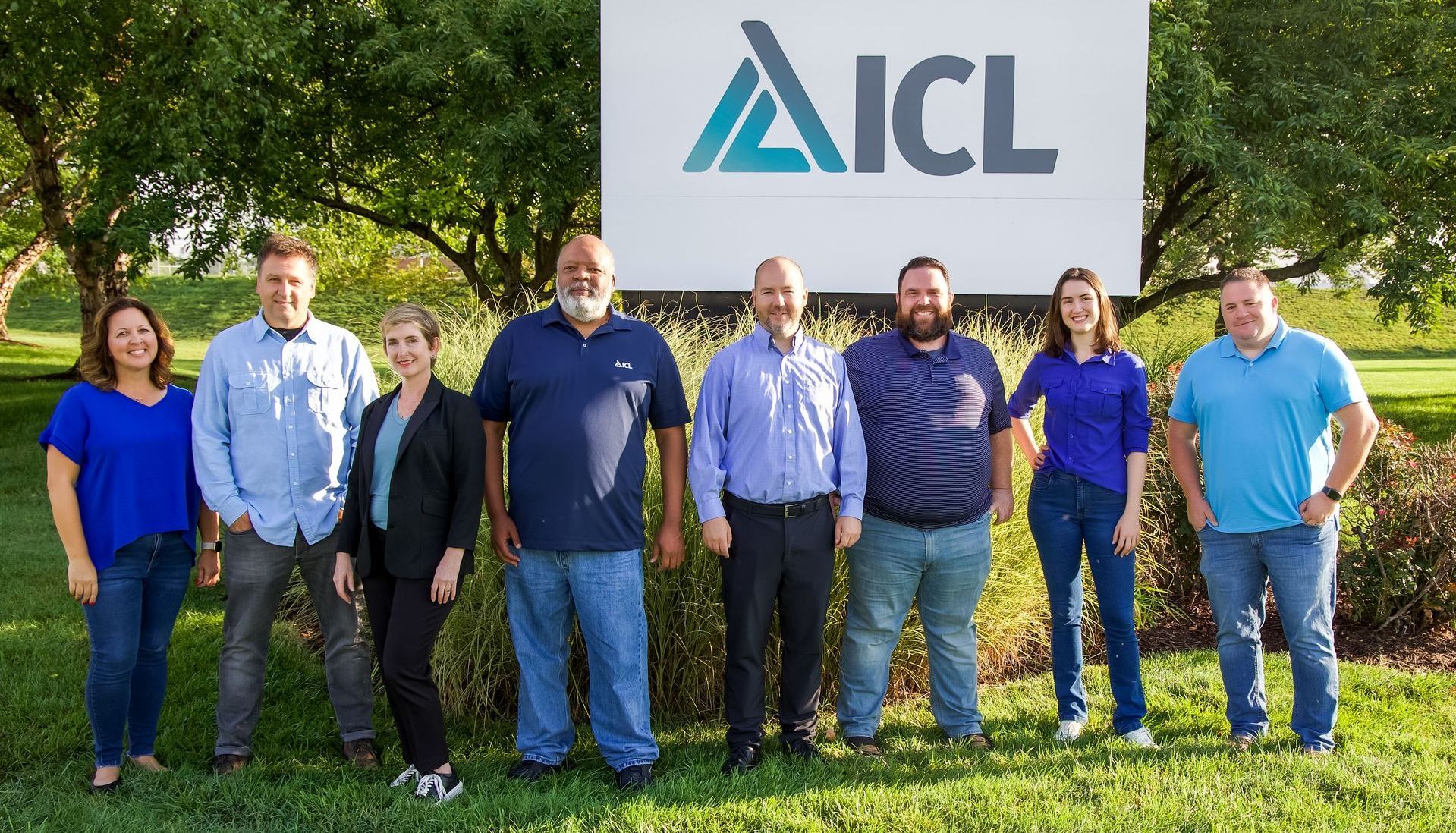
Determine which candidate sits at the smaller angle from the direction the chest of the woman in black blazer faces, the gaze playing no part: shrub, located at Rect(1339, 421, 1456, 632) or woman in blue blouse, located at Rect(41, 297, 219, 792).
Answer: the woman in blue blouse

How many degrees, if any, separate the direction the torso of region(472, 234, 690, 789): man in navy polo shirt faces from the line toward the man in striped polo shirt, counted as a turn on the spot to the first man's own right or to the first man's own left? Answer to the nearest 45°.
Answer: approximately 90° to the first man's own left

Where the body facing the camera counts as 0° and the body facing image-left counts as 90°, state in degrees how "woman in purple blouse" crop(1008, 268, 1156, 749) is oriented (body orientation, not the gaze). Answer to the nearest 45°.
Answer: approximately 0°

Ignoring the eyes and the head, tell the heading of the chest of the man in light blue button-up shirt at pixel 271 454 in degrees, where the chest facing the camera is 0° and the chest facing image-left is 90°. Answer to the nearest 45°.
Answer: approximately 0°

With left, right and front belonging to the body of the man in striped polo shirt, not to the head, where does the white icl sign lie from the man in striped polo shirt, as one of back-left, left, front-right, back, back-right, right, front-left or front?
back

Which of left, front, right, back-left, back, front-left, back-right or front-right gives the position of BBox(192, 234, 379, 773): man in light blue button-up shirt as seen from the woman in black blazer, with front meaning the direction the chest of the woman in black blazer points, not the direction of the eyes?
right

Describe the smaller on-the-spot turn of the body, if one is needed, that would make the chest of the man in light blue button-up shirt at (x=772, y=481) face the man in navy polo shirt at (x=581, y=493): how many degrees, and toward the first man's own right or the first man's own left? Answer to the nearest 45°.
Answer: approximately 90° to the first man's own right

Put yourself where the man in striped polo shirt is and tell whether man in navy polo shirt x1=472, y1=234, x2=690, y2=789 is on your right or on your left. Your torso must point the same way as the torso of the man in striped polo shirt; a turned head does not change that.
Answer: on your right

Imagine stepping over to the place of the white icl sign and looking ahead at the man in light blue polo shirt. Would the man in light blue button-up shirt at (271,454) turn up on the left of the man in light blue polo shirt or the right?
right

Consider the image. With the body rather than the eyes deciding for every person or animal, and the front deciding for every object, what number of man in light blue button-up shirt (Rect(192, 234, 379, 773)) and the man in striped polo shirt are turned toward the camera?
2
